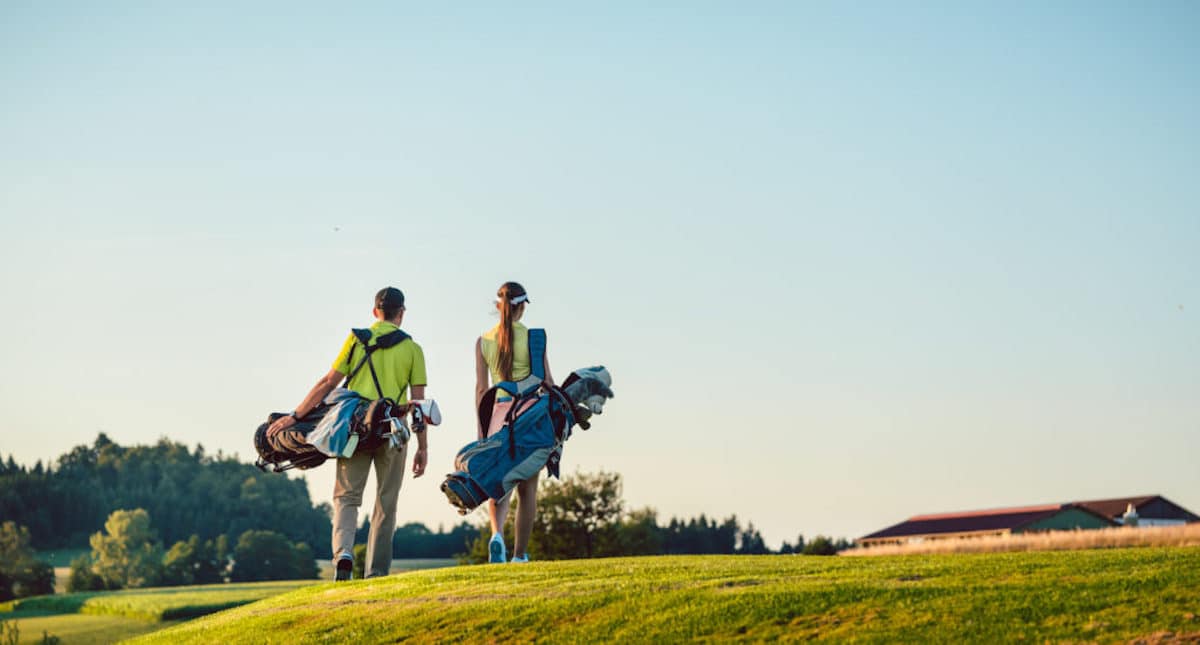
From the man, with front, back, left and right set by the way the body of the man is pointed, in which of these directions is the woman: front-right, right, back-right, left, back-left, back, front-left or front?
right

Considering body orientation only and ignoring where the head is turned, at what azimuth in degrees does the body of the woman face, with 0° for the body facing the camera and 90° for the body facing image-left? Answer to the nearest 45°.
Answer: approximately 180°

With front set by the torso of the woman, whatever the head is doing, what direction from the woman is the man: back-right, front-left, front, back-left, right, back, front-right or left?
left

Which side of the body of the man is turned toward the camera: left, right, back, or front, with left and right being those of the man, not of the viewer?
back

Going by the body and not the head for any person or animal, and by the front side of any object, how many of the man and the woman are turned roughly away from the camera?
2
